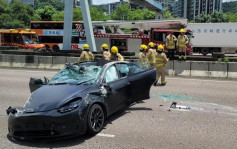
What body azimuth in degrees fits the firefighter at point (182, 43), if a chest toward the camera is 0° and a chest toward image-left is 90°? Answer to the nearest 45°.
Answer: approximately 0°

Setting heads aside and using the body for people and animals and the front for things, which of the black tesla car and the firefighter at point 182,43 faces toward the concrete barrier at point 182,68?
the firefighter

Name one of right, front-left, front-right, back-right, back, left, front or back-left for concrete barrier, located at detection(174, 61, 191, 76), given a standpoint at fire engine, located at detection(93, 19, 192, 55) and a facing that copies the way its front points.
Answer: right

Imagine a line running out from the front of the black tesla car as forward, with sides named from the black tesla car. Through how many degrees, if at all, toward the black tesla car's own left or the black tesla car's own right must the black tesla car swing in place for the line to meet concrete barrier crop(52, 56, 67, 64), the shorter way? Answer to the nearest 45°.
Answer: approximately 135° to the black tesla car's own right

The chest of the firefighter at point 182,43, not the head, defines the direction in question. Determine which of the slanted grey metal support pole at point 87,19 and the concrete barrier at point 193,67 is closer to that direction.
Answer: the concrete barrier

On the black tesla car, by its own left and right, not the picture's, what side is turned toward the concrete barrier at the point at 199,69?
back
